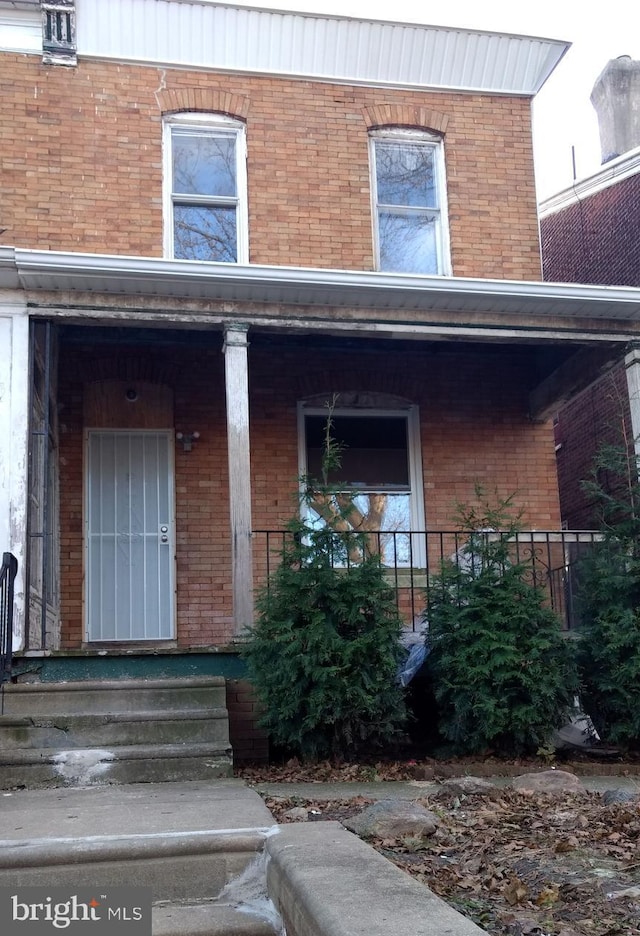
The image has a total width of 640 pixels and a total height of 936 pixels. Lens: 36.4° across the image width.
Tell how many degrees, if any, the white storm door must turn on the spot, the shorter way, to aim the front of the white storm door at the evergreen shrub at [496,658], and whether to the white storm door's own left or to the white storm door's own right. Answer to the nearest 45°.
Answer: approximately 45° to the white storm door's own left

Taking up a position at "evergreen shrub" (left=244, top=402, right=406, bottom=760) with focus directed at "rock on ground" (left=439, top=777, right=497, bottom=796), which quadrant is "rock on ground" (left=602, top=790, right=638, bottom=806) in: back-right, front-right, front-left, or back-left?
front-left

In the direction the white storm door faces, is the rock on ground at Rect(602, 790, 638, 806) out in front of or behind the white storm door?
in front

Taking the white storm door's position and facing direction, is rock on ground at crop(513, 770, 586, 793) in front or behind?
in front

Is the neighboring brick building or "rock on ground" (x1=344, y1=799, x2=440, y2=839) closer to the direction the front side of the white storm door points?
the rock on ground

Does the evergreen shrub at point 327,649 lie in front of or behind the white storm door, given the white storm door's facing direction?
in front

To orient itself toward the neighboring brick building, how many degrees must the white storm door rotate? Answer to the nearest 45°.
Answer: approximately 135° to its left

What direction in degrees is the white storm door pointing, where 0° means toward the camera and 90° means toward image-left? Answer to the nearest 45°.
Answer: approximately 0°

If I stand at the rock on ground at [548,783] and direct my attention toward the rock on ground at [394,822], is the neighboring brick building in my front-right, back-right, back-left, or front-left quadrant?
back-right

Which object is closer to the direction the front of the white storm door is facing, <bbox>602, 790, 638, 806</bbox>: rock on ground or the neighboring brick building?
the rock on ground

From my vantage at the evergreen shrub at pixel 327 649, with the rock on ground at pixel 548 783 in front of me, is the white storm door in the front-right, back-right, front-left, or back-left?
back-left

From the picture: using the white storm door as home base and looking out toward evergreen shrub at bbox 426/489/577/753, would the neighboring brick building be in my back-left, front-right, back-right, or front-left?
front-left

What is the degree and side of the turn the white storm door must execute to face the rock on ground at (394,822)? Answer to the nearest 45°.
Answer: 0° — it already faces it
